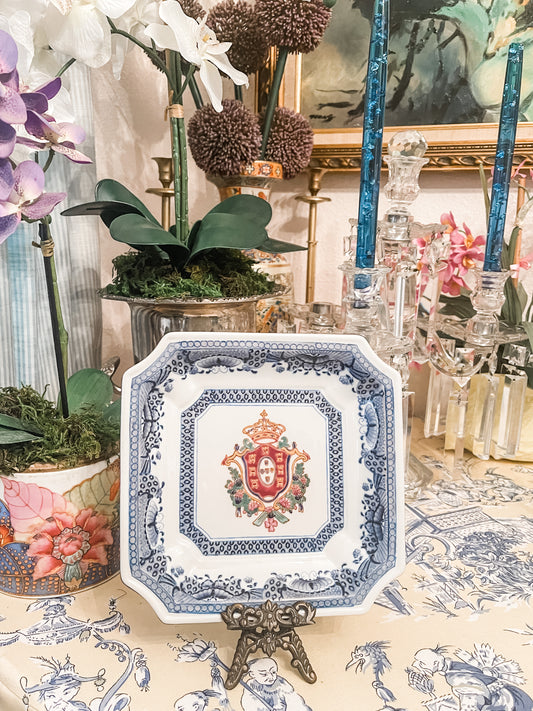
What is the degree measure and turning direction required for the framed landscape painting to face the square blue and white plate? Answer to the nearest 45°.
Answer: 0° — it already faces it

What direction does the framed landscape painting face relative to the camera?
toward the camera

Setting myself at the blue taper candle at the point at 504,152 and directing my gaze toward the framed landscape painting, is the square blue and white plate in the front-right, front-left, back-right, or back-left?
back-left

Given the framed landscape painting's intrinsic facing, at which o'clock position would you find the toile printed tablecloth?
The toile printed tablecloth is roughly at 12 o'clock from the framed landscape painting.

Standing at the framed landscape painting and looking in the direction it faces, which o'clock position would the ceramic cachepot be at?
The ceramic cachepot is roughly at 1 o'clock from the framed landscape painting.
